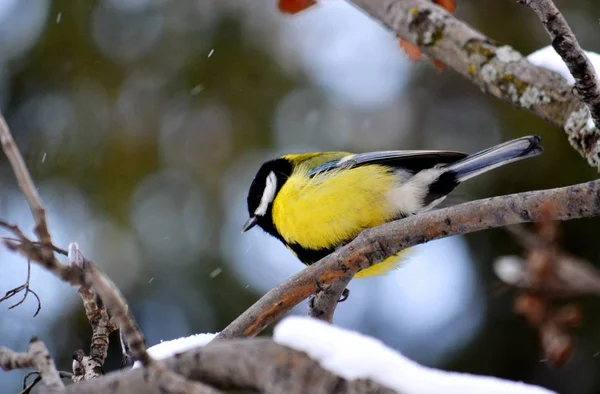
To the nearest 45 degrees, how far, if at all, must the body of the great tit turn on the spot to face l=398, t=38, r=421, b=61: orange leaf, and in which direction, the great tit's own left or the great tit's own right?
approximately 90° to the great tit's own right

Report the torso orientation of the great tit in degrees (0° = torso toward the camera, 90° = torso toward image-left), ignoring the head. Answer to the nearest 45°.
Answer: approximately 90°

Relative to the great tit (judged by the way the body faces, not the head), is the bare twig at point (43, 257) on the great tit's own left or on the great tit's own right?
on the great tit's own left
